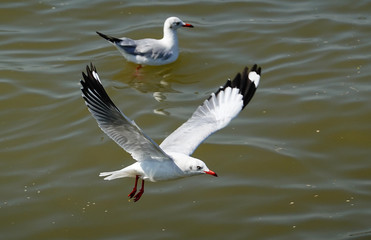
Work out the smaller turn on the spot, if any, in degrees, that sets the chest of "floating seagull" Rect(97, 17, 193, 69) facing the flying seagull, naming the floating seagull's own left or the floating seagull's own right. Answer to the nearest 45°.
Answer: approximately 90° to the floating seagull's own right

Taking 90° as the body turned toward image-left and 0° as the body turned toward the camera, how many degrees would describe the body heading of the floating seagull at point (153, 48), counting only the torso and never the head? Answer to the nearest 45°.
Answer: approximately 270°

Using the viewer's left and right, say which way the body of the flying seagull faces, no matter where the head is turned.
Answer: facing to the right of the viewer

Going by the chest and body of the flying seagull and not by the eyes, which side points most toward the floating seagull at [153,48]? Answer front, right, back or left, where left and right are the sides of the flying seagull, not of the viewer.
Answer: left

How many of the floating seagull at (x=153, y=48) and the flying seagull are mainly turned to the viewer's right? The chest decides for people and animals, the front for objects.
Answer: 2
